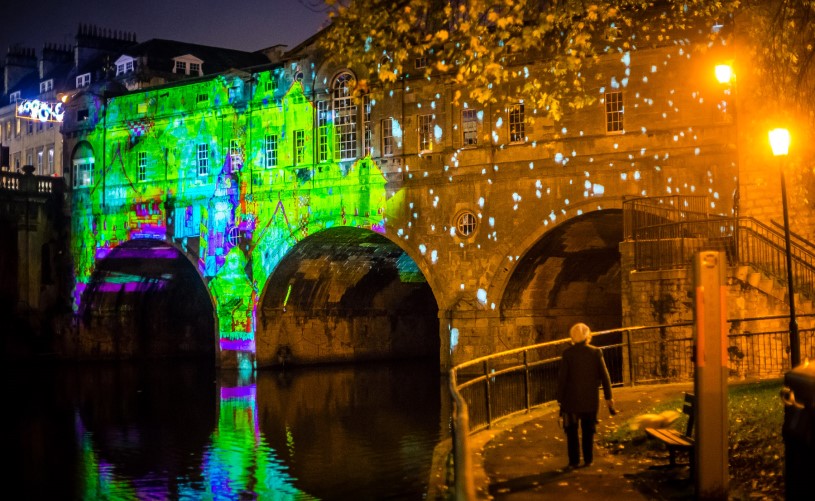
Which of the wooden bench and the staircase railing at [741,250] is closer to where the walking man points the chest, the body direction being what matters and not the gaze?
the staircase railing

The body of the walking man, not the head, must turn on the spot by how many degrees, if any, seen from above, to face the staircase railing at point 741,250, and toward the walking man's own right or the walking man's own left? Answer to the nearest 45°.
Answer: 0° — they already face it

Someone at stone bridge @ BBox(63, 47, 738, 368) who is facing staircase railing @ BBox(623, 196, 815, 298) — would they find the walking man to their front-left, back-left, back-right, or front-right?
front-right

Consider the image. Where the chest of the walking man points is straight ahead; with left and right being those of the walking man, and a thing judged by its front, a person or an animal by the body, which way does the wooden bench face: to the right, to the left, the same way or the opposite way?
to the left

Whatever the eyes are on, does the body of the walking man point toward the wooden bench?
no

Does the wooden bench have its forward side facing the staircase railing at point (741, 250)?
no

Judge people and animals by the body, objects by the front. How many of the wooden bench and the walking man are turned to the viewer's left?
1

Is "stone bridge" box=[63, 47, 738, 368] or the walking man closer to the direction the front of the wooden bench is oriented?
the walking man

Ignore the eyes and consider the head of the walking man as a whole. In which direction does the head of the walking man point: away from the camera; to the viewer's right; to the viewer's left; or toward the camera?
away from the camera

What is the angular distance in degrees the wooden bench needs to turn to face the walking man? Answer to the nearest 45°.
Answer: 0° — it already faces them

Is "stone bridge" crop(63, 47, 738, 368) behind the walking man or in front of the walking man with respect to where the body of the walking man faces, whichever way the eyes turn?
in front

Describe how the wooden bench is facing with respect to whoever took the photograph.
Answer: facing to the left of the viewer

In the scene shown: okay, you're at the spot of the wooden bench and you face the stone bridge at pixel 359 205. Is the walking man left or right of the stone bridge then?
left

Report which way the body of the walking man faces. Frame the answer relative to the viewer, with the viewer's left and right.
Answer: facing away from the viewer
